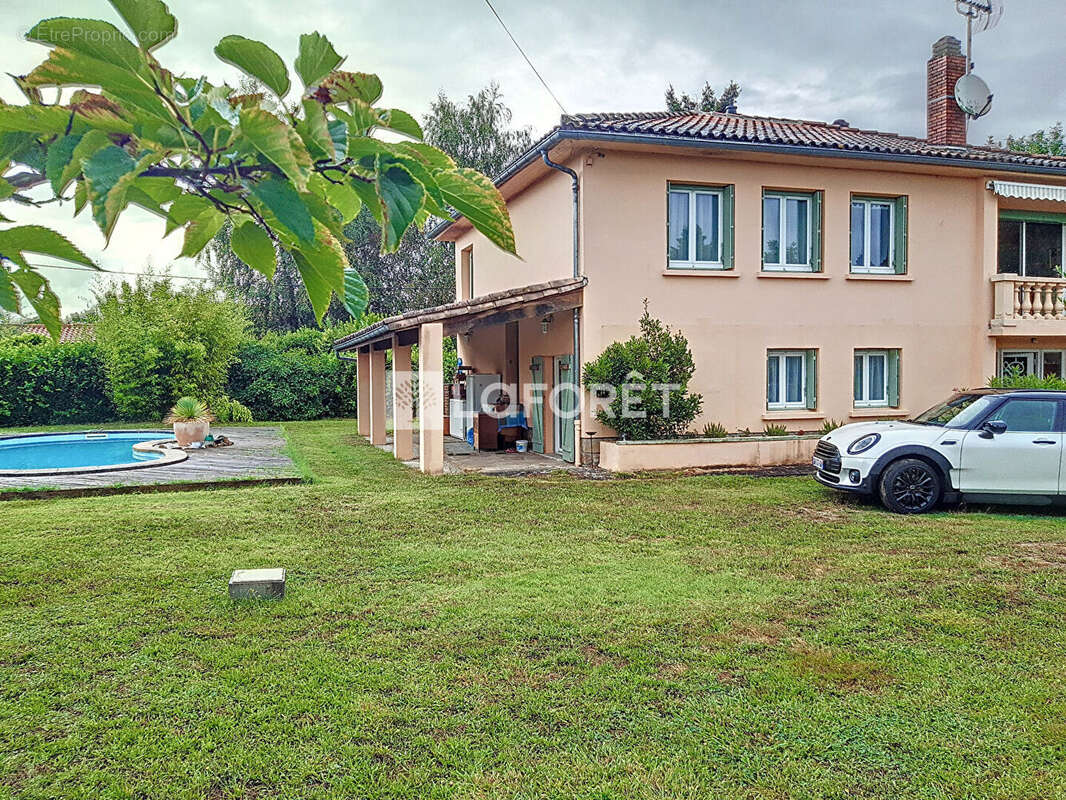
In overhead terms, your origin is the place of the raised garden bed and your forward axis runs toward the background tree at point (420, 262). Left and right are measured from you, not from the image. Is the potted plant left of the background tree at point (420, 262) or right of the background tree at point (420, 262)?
left

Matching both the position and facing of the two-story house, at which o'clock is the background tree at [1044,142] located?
The background tree is roughly at 7 o'clock from the two-story house.

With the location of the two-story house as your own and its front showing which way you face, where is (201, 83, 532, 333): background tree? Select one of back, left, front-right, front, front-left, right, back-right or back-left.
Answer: back-right

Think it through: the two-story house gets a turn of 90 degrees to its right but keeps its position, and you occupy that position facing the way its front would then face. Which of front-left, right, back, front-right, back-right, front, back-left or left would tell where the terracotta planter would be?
front

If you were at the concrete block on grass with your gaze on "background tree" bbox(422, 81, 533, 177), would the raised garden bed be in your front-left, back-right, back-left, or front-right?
front-right

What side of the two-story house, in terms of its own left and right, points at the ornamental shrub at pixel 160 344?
right

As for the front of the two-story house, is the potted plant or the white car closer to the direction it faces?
the white car

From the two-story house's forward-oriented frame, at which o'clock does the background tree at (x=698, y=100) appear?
The background tree is roughly at 6 o'clock from the two-story house.

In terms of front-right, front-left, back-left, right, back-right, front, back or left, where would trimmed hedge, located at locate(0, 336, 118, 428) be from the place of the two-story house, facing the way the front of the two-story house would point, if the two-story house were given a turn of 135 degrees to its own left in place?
back-left

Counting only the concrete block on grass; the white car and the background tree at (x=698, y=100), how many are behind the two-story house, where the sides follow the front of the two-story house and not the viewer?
1

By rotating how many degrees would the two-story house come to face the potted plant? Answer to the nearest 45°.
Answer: approximately 90° to its right

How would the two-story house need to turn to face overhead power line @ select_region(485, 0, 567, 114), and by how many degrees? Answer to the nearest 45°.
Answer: approximately 45° to its right

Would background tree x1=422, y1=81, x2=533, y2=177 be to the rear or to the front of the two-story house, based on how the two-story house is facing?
to the rear

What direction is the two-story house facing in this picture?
toward the camera

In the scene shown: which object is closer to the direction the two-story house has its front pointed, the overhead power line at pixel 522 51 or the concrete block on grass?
the concrete block on grass
